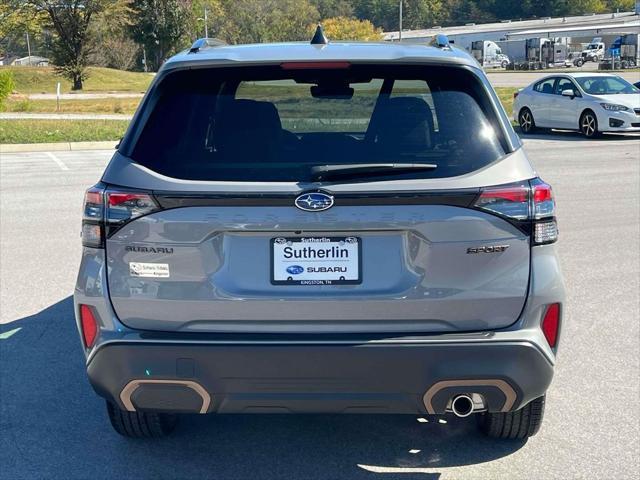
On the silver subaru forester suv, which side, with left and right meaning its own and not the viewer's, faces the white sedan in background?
front

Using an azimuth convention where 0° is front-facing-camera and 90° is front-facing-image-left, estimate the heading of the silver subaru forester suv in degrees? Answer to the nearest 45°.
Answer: approximately 180°

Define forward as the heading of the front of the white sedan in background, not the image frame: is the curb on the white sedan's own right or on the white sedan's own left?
on the white sedan's own right

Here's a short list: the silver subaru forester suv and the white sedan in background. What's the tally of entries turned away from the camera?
1

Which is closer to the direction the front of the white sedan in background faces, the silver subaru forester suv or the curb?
the silver subaru forester suv

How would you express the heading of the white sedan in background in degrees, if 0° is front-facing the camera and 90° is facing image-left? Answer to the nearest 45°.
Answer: approximately 315°

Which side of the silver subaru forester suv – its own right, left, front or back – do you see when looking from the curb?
front

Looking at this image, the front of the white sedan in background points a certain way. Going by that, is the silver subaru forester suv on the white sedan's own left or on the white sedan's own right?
on the white sedan's own right

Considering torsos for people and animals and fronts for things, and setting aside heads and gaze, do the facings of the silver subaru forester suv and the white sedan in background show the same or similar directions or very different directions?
very different directions

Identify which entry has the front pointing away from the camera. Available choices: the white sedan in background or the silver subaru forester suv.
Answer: the silver subaru forester suv
